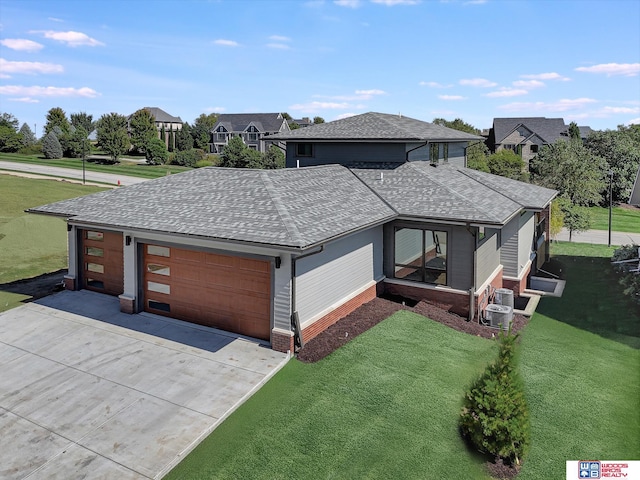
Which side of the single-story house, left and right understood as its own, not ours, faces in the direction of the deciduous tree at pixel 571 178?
back

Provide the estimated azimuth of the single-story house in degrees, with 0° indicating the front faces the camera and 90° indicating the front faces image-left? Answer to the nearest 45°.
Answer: approximately 45°

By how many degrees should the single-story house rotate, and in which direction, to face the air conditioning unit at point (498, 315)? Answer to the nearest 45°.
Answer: approximately 135° to its left

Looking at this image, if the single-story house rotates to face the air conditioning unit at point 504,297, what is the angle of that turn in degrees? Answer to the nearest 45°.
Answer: approximately 135° to its left
